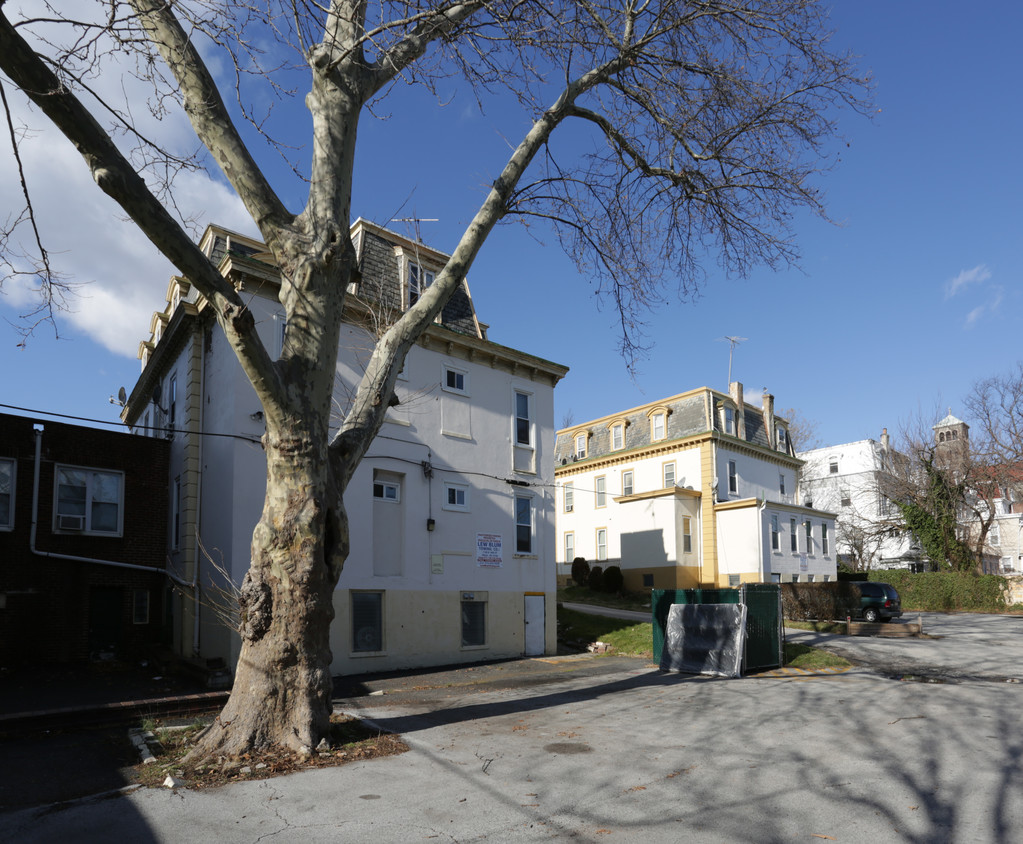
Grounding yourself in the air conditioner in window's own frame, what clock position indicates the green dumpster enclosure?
The green dumpster enclosure is roughly at 10 o'clock from the air conditioner in window.

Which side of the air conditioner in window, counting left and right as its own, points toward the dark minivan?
left

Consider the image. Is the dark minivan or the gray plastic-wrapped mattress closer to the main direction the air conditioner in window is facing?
the gray plastic-wrapped mattress

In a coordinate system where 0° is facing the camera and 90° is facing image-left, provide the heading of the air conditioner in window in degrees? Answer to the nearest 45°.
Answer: approximately 0°
